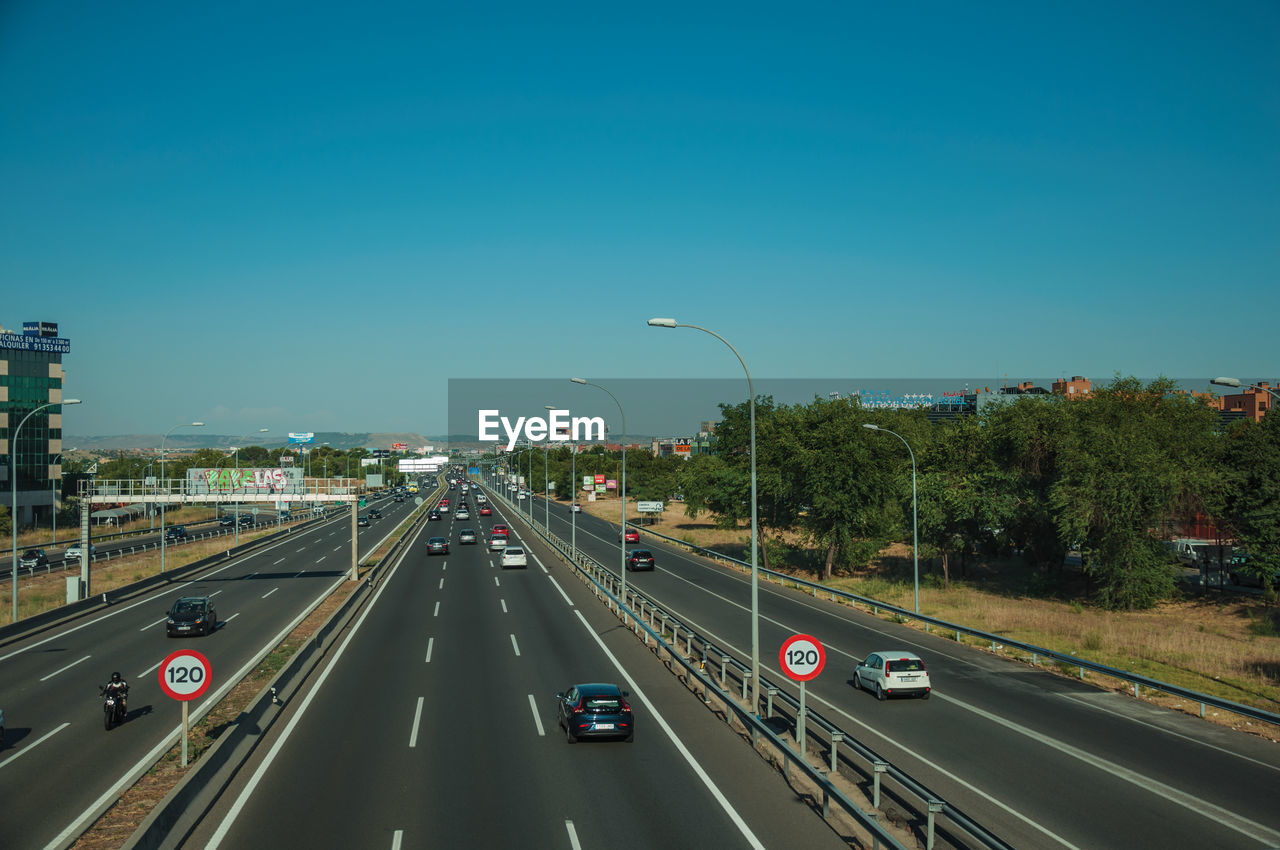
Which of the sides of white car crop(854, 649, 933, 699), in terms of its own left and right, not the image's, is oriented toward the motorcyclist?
left

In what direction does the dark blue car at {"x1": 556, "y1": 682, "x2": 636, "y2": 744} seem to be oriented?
away from the camera

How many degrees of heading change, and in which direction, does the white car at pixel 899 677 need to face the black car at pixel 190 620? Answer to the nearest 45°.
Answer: approximately 45° to its left

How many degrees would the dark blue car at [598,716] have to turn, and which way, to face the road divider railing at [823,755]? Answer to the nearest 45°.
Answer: approximately 135° to its right

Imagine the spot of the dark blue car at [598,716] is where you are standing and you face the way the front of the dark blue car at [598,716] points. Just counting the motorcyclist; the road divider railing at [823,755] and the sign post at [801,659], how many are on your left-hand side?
1

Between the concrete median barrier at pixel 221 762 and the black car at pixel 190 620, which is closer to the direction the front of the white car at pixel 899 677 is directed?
the black car

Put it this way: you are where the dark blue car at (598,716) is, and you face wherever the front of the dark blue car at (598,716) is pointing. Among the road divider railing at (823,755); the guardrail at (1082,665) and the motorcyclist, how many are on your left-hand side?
1

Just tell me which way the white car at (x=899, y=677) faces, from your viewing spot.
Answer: facing away from the viewer and to the left of the viewer

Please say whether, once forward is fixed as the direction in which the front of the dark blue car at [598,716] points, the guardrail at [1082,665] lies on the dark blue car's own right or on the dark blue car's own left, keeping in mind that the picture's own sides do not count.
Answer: on the dark blue car's own right

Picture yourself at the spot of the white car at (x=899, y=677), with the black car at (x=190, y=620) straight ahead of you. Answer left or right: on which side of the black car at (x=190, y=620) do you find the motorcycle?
left

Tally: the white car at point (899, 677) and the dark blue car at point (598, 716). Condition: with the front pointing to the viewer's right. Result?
0

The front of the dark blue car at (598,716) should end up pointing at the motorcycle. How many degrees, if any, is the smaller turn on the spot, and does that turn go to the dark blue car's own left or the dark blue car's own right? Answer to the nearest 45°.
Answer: approximately 90° to the dark blue car's own left

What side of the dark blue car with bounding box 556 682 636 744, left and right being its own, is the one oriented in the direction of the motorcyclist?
left
